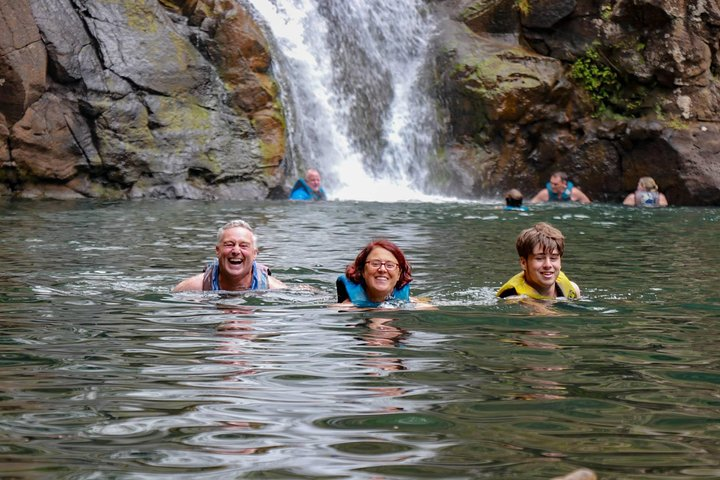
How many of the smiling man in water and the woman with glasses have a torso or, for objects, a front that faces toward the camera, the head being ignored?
2

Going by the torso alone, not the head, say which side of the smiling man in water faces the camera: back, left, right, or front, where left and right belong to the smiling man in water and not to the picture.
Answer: front

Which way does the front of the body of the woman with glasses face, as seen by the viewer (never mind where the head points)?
toward the camera

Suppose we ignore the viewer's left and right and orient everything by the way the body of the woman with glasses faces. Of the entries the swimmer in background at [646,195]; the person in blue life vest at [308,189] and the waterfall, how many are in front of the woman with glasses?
0

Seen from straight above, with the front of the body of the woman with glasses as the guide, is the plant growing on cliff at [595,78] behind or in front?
behind

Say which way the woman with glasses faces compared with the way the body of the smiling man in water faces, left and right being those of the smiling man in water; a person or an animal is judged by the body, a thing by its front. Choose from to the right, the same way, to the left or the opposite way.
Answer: the same way

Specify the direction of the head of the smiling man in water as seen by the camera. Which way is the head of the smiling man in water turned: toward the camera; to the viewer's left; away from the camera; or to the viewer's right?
toward the camera

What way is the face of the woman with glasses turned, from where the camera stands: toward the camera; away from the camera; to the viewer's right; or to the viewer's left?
toward the camera

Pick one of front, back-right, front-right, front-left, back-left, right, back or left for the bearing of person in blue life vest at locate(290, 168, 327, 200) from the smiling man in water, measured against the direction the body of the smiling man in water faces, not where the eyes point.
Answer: back

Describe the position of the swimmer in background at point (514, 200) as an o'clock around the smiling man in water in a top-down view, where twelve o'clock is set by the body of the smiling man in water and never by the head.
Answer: The swimmer in background is roughly at 7 o'clock from the smiling man in water.

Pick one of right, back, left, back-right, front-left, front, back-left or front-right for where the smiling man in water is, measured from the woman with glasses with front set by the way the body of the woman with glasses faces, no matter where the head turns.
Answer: back-right

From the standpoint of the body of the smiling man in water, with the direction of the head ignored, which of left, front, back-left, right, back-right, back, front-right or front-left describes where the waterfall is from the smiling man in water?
back

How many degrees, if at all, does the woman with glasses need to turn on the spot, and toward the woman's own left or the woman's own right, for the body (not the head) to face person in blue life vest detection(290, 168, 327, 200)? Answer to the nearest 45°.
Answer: approximately 180°
